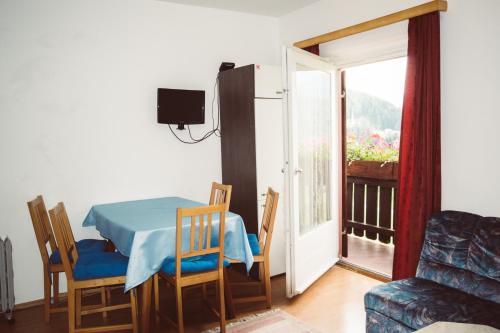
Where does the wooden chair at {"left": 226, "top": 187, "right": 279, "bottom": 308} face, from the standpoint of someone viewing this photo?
facing to the left of the viewer

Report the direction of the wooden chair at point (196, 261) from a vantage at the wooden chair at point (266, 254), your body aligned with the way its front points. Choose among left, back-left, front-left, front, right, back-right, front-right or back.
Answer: front-left

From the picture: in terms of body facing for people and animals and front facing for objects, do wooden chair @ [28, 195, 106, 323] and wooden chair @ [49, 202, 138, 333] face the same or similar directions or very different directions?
same or similar directions

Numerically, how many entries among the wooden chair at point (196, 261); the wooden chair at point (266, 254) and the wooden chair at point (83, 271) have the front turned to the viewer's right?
1

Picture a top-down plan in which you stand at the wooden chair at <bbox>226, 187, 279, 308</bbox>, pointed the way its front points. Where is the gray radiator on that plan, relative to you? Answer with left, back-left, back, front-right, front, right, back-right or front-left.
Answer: front

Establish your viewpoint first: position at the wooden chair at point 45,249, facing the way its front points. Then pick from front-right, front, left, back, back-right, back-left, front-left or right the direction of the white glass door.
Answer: front

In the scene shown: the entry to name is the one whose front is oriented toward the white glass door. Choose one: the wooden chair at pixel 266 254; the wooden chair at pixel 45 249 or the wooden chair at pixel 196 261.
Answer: the wooden chair at pixel 45 249

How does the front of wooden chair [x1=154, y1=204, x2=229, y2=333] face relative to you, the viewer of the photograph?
facing away from the viewer and to the left of the viewer

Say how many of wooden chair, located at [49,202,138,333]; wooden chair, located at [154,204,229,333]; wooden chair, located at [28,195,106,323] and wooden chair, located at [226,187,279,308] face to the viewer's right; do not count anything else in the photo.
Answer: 2

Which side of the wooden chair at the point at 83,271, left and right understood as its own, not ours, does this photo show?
right

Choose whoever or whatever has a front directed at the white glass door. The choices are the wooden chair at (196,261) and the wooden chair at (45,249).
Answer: the wooden chair at (45,249)

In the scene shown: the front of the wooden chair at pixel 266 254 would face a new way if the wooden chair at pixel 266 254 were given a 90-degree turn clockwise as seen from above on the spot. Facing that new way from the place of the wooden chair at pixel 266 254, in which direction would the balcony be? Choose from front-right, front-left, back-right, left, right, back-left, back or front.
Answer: front-right

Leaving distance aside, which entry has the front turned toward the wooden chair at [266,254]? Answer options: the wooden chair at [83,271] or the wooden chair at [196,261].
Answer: the wooden chair at [83,271]

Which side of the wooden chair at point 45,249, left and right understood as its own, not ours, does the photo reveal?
right

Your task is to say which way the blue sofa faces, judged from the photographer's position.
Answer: facing the viewer and to the left of the viewer

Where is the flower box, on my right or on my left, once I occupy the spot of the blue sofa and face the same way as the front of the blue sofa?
on my right

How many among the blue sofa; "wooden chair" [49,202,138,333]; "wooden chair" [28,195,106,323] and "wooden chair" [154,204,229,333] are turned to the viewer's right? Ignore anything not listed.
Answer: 2
